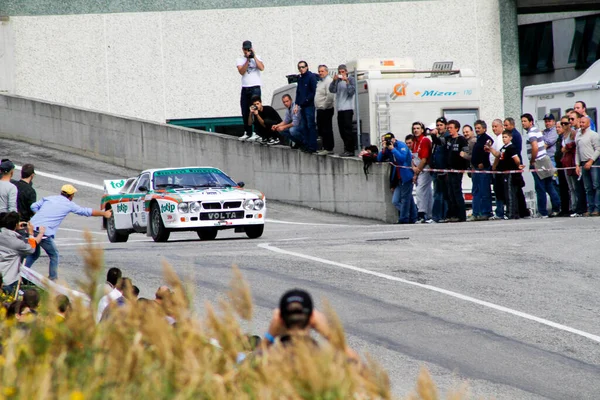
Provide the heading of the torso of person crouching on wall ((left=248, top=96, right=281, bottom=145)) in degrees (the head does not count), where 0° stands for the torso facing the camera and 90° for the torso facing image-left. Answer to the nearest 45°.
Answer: approximately 45°

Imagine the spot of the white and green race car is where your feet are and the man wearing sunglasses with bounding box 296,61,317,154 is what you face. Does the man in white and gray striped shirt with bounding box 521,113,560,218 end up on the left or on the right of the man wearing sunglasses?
right

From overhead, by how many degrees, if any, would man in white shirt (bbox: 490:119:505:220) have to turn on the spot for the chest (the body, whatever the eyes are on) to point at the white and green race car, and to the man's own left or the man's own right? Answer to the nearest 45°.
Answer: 0° — they already face it

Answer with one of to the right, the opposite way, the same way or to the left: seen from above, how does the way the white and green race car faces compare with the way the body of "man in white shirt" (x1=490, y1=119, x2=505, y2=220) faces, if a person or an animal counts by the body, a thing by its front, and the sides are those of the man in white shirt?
to the left

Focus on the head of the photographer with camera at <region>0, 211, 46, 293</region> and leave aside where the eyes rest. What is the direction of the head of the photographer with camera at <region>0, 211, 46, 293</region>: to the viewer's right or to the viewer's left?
to the viewer's right

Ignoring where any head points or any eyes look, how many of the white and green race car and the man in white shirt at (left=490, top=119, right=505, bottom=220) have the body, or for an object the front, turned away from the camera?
0

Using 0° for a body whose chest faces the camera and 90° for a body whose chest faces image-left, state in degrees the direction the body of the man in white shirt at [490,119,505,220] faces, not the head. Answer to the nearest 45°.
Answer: approximately 45°

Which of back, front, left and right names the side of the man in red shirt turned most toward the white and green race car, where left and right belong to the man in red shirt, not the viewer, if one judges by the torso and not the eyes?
front
